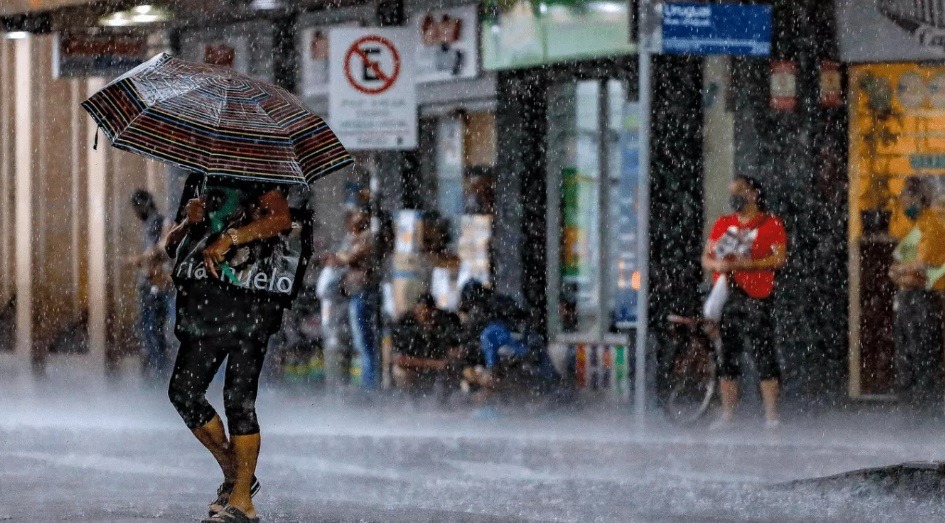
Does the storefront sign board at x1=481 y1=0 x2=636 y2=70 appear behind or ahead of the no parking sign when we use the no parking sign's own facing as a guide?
behind

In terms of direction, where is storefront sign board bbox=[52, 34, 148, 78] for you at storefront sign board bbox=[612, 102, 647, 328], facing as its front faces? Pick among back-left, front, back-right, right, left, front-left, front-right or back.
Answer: right

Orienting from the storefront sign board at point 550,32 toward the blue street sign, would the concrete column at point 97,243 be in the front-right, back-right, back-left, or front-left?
back-right

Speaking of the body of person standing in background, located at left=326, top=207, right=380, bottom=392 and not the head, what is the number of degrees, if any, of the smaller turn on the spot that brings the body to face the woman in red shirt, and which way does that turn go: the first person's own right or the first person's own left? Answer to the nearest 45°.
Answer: approximately 135° to the first person's own left

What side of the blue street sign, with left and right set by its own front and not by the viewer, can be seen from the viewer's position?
front

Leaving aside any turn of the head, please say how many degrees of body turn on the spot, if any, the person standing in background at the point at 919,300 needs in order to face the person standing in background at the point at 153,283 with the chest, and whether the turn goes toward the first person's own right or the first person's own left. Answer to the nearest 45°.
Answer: approximately 45° to the first person's own right

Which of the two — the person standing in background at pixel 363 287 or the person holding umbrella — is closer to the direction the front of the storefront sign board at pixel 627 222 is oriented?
the person holding umbrella

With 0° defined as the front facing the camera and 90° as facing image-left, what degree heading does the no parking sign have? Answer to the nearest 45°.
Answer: approximately 0°
